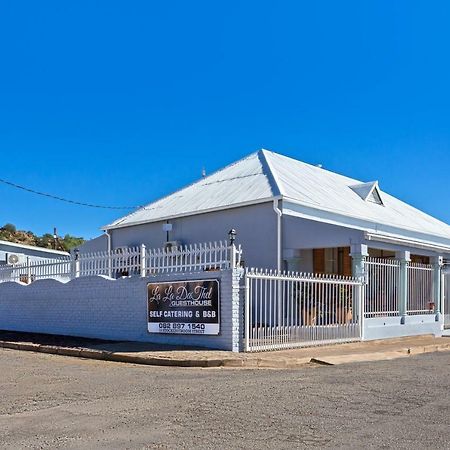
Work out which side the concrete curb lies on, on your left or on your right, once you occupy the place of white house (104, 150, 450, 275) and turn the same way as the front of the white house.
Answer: on your right

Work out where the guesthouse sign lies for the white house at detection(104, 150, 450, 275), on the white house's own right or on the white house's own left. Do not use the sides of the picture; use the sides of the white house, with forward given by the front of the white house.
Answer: on the white house's own right

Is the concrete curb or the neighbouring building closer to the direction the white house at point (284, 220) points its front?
the concrete curb

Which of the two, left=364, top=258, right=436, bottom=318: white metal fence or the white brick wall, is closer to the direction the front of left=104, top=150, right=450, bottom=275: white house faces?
the white metal fence

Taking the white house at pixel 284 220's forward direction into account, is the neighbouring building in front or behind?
behind

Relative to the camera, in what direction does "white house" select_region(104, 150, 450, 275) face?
facing the viewer and to the right of the viewer
